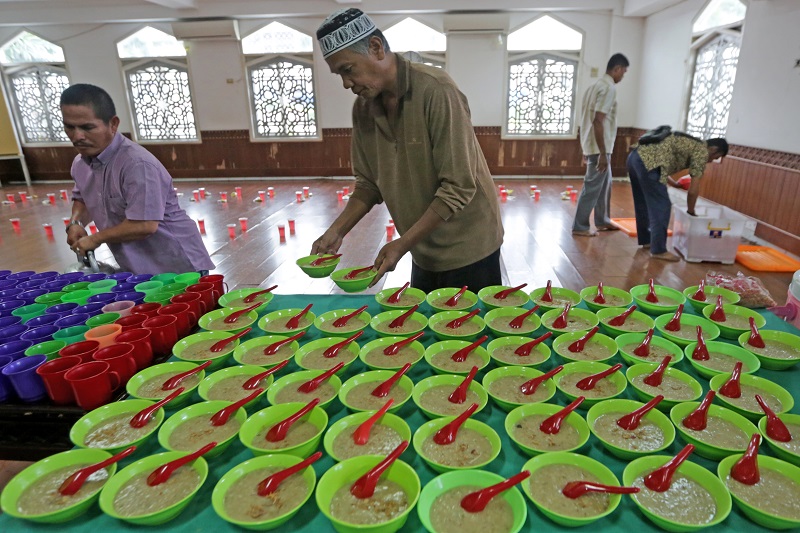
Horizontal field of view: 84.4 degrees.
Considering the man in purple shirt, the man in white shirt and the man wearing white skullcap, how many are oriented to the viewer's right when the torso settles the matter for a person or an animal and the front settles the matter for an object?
1

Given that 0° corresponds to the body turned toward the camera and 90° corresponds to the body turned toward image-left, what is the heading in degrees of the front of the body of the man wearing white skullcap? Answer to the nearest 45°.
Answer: approximately 45°

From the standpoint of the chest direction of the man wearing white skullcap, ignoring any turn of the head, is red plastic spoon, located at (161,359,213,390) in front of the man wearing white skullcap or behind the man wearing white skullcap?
in front
